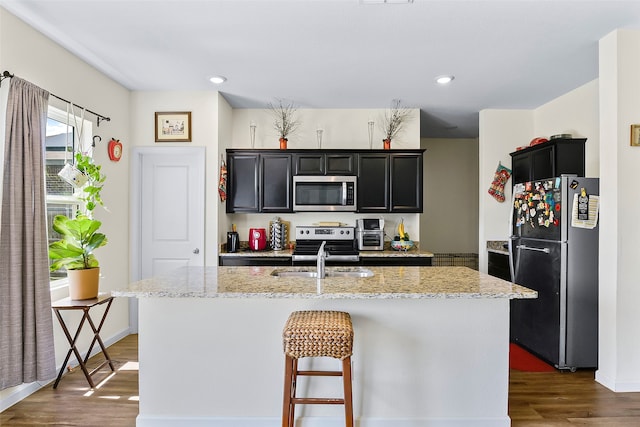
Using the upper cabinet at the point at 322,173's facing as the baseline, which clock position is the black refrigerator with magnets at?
The black refrigerator with magnets is roughly at 10 o'clock from the upper cabinet.

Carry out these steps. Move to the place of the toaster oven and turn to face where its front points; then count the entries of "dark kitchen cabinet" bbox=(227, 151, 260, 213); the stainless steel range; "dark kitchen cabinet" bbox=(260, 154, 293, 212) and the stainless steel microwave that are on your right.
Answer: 4

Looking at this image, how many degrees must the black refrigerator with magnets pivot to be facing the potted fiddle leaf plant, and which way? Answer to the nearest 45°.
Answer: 0° — it already faces it

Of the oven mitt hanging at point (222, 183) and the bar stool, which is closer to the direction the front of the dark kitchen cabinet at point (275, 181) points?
the bar stool

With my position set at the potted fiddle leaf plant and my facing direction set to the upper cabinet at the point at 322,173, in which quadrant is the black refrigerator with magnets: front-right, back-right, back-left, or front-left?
front-right

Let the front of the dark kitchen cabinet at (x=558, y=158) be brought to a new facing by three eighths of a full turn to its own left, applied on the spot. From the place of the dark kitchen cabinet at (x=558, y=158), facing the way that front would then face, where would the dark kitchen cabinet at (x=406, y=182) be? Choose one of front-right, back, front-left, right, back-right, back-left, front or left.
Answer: back

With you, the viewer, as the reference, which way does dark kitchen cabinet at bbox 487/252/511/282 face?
facing the viewer and to the left of the viewer

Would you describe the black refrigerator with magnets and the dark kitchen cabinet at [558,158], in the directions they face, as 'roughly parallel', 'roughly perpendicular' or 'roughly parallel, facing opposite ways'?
roughly parallel

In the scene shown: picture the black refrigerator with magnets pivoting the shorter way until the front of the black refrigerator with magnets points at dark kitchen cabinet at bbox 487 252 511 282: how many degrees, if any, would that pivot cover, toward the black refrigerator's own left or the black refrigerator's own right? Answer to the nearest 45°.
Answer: approximately 90° to the black refrigerator's own right

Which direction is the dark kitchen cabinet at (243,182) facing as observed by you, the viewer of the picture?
facing the viewer

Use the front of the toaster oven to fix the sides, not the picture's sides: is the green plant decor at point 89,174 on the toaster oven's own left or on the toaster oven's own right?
on the toaster oven's own right

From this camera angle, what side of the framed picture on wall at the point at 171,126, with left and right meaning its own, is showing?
front

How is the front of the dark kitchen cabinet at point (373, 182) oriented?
toward the camera

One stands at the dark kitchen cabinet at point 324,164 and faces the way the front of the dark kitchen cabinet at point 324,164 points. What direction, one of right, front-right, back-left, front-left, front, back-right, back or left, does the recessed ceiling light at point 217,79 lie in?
front-right

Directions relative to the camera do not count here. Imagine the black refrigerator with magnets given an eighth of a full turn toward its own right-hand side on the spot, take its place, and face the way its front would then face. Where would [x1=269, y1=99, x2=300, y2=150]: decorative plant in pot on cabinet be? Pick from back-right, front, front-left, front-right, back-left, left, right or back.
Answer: front

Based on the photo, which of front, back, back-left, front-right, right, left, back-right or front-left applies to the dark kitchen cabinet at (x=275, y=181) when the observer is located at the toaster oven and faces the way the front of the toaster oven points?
right
